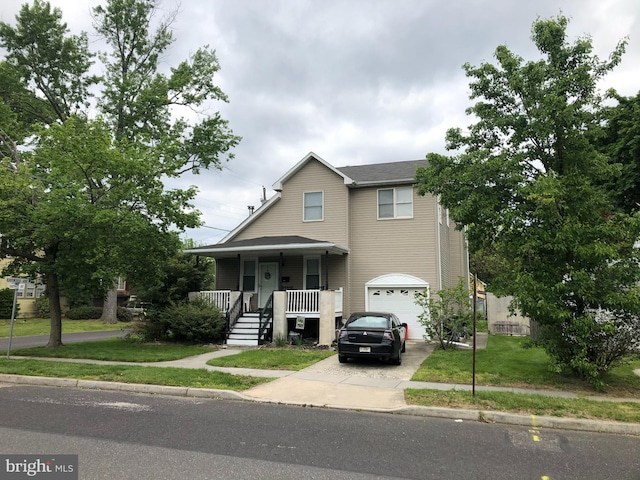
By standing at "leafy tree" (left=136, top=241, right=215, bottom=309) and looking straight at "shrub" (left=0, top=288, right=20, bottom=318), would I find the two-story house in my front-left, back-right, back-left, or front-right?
back-right

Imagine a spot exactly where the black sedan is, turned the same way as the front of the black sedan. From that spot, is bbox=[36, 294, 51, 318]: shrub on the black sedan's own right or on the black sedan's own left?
on the black sedan's own left

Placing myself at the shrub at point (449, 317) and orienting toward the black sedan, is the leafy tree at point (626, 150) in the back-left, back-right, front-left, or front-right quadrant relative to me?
back-left

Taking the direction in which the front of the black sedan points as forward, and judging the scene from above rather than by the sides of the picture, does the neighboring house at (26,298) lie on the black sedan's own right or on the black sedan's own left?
on the black sedan's own left

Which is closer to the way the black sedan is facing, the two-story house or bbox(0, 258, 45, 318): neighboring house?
the two-story house

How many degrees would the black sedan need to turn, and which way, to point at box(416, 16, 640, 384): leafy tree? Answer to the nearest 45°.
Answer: approximately 90° to its right

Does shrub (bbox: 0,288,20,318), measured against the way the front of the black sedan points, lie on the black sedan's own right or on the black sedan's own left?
on the black sedan's own left

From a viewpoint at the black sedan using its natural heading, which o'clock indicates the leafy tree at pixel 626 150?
The leafy tree is roughly at 2 o'clock from the black sedan.

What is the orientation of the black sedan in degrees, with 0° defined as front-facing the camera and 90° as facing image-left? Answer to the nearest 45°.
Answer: approximately 180°

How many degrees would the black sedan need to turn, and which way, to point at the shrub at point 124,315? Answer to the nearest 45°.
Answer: approximately 45° to its left

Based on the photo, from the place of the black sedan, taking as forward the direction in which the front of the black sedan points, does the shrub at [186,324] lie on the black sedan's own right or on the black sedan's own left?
on the black sedan's own left
